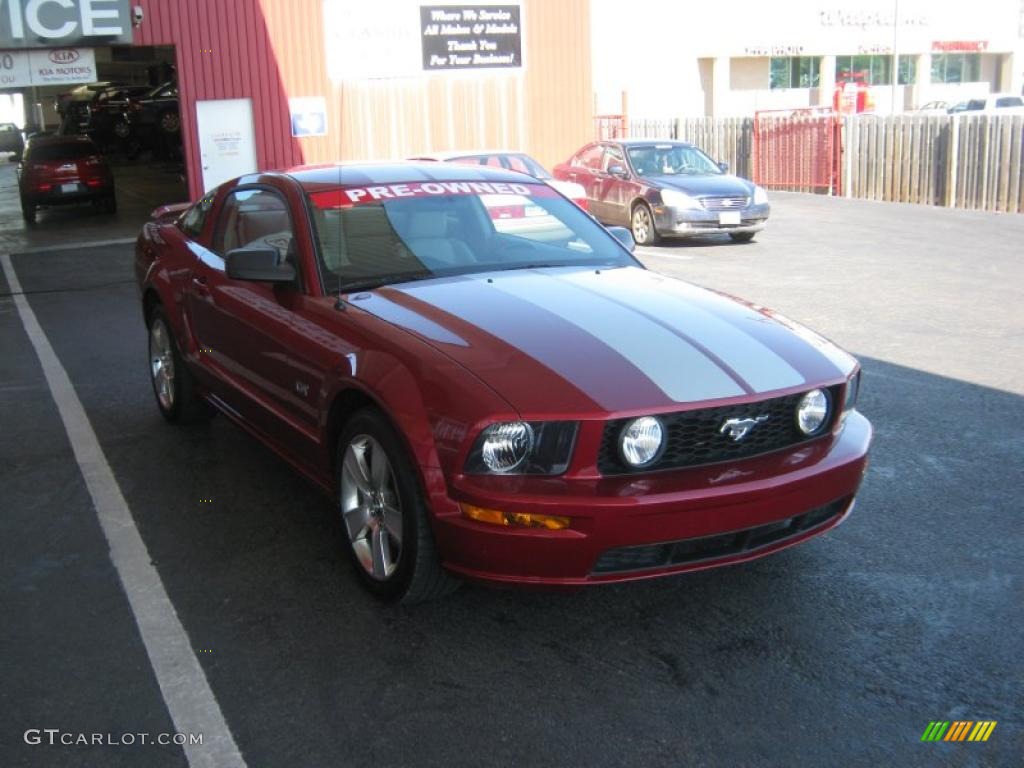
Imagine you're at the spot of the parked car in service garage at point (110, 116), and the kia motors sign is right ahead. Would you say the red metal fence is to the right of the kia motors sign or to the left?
left

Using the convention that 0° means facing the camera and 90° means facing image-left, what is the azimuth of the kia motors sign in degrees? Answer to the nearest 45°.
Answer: approximately 0°

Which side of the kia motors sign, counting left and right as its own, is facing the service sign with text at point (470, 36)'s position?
left

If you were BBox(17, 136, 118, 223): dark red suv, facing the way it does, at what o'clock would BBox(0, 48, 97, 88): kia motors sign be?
The kia motors sign is roughly at 6 o'clock from the dark red suv.

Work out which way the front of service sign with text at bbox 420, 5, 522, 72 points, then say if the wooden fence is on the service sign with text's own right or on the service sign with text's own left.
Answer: on the service sign with text's own left

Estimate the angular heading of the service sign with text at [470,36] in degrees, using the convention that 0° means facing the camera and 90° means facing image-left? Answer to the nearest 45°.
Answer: approximately 0°

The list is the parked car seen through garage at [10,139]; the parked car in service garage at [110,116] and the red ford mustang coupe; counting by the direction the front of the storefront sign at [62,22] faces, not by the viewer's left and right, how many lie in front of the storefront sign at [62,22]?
1

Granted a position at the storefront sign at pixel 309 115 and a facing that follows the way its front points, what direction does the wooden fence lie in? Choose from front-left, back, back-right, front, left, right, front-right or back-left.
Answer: left

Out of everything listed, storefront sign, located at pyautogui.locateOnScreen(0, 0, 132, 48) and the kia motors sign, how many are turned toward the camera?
2

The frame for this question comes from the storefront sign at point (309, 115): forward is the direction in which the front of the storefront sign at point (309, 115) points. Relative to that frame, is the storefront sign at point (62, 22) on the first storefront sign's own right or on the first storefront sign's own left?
on the first storefront sign's own right
